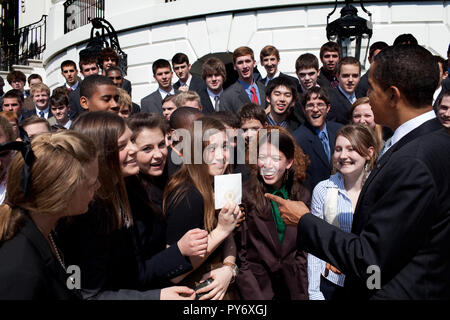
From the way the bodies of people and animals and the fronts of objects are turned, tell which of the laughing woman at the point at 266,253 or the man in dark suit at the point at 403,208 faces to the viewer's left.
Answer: the man in dark suit

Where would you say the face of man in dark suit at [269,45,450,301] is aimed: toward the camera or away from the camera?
away from the camera

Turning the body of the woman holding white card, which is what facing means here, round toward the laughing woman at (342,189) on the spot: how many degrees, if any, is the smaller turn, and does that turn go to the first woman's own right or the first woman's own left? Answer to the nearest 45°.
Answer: approximately 90° to the first woman's own left

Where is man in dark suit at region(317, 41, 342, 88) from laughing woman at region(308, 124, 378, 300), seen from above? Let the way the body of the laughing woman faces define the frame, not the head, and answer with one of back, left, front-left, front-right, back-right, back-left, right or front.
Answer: back

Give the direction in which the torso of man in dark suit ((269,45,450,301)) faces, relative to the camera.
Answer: to the viewer's left

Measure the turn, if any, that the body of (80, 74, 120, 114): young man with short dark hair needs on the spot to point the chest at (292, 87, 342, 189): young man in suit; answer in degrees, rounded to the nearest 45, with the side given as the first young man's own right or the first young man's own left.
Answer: approximately 45° to the first young man's own left

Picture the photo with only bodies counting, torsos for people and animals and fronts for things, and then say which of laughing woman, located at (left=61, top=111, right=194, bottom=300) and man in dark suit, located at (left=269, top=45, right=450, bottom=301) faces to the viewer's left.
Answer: the man in dark suit
